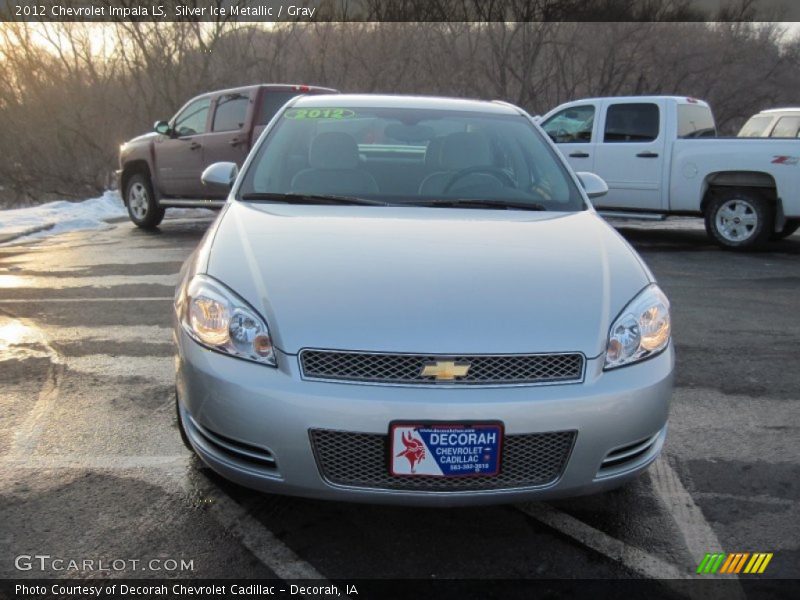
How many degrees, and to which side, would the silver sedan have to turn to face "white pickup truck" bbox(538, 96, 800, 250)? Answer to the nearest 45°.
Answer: approximately 135° to its left

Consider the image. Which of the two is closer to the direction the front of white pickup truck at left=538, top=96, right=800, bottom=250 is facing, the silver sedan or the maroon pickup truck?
the maroon pickup truck

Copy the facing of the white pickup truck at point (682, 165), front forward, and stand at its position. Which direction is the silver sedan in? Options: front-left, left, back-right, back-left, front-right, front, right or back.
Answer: left

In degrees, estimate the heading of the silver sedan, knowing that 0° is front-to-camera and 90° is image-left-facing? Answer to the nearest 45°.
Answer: approximately 0°

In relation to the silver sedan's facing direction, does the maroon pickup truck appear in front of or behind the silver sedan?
behind

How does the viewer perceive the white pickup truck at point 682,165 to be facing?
facing to the left of the viewer

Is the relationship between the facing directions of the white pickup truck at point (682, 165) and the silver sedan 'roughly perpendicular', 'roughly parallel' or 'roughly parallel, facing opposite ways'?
roughly perpendicular

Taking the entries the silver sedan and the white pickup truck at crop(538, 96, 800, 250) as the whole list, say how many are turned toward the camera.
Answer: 1
